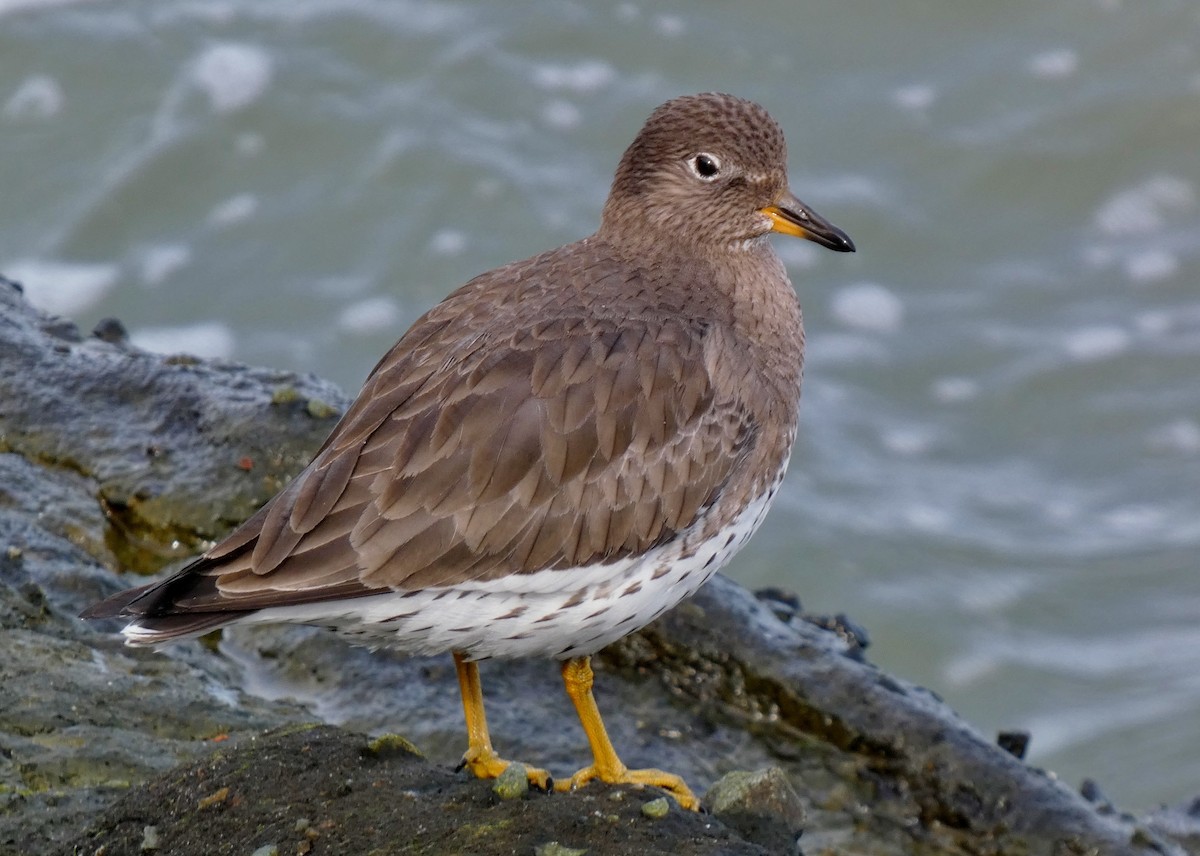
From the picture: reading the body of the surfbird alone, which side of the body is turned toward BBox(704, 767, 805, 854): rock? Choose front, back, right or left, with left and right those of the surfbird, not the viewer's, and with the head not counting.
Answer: front

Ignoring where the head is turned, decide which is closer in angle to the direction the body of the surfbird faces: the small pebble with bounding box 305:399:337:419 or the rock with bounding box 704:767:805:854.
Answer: the rock

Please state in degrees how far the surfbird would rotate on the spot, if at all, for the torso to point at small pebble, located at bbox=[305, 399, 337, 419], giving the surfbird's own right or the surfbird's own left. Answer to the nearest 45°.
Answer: approximately 135° to the surfbird's own left

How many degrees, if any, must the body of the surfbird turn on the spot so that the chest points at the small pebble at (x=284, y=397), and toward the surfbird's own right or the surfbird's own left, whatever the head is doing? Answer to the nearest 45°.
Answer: approximately 135° to the surfbird's own left

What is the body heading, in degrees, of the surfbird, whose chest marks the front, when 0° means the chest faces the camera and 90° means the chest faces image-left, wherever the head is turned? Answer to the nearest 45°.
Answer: approximately 270°
